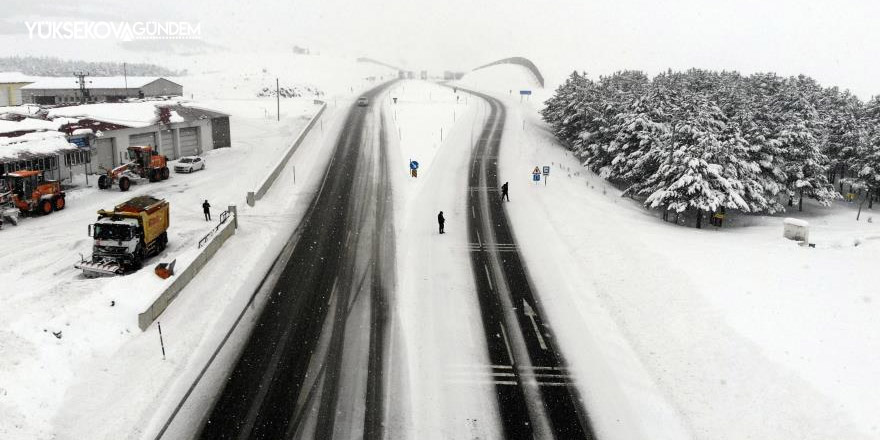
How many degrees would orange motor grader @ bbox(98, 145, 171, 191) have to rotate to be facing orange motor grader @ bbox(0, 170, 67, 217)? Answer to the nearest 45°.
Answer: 0° — it already faces it

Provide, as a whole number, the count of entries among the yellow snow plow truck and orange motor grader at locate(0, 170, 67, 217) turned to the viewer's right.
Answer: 0

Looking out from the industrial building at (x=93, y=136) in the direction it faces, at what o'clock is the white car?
The white car is roughly at 11 o'clock from the industrial building.

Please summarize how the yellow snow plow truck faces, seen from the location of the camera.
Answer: facing the viewer and to the left of the viewer

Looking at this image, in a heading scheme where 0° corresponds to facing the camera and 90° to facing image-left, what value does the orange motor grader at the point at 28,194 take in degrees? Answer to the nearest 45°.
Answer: approximately 45°

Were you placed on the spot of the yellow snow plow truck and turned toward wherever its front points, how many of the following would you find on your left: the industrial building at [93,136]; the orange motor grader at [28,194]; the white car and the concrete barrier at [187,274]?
1

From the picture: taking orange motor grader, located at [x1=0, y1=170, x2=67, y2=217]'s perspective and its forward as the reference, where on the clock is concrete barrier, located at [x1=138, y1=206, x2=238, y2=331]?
The concrete barrier is roughly at 10 o'clock from the orange motor grader.

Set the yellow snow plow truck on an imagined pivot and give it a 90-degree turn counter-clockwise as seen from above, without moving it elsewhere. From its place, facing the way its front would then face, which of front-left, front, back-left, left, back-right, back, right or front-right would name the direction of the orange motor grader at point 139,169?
back-left

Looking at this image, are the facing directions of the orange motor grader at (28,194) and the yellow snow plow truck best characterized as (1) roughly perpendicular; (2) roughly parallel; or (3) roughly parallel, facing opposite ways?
roughly parallel

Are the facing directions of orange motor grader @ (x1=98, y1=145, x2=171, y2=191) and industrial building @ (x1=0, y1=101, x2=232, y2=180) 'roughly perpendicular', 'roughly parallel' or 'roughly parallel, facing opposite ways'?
roughly perpendicular
